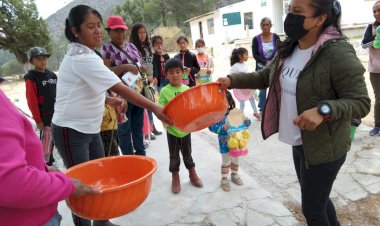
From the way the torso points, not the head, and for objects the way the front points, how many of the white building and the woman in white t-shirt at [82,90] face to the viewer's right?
1

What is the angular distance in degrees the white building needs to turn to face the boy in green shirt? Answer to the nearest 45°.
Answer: approximately 45° to its left

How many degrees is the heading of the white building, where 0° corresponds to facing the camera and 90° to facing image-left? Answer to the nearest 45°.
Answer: approximately 45°

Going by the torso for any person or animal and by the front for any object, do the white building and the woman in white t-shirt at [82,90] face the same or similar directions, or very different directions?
very different directions

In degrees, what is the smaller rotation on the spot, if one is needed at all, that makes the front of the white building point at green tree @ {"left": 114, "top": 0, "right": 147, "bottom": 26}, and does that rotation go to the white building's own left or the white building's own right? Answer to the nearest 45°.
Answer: approximately 90° to the white building's own right

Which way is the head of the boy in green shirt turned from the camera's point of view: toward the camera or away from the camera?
toward the camera

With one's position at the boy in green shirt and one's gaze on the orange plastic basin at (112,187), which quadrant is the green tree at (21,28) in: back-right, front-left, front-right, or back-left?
back-right

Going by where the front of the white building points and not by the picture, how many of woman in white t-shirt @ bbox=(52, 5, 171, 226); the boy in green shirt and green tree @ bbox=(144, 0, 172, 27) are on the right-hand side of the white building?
1

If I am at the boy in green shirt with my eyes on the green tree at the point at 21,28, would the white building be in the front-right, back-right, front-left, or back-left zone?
front-right

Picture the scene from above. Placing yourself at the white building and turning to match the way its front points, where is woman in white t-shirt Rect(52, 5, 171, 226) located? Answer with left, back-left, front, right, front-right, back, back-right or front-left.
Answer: front-left

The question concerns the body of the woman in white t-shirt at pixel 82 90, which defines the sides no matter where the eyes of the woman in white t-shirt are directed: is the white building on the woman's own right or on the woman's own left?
on the woman's own left

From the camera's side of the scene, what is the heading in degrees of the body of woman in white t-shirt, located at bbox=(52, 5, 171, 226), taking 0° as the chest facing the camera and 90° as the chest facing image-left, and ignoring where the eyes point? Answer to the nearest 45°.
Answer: approximately 270°

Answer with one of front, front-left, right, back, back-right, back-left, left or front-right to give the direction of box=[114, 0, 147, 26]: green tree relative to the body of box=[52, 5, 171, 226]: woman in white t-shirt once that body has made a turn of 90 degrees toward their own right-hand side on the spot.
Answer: back
